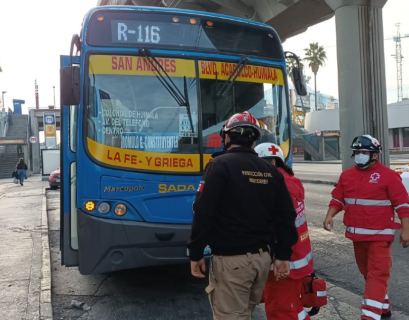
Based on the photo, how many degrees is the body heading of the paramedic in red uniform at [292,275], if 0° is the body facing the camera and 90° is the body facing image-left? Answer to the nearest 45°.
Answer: approximately 135°

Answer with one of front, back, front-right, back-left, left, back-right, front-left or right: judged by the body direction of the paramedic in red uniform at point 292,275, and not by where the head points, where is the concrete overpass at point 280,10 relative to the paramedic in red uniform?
front-right

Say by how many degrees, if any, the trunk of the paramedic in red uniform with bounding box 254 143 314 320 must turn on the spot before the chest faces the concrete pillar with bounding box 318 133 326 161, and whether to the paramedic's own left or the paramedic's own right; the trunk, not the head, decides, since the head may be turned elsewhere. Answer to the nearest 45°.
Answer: approximately 45° to the paramedic's own right

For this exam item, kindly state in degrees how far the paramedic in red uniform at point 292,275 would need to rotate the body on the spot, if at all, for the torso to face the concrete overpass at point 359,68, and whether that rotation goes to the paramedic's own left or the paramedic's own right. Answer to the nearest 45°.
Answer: approximately 45° to the paramedic's own right

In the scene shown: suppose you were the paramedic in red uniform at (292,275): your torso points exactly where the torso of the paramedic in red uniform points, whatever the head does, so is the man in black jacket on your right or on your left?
on your left

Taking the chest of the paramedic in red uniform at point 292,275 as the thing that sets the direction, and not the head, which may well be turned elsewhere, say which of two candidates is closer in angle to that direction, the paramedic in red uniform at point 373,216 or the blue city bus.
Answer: the blue city bus

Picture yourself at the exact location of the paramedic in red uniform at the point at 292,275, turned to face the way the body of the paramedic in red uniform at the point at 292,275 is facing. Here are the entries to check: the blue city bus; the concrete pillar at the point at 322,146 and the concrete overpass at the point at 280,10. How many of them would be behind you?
0

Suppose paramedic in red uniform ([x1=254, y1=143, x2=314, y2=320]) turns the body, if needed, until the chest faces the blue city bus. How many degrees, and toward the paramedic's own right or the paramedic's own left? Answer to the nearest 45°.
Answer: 0° — they already face it

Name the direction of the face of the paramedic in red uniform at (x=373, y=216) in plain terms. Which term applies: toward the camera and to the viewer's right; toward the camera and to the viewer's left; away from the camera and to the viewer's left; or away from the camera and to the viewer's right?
toward the camera and to the viewer's left

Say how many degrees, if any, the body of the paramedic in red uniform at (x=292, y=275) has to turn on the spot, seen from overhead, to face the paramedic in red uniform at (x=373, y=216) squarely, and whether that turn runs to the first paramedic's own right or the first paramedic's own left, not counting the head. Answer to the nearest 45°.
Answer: approximately 90° to the first paramedic's own right

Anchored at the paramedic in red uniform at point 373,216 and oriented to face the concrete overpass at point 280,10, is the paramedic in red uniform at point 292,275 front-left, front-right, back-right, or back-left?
back-left
